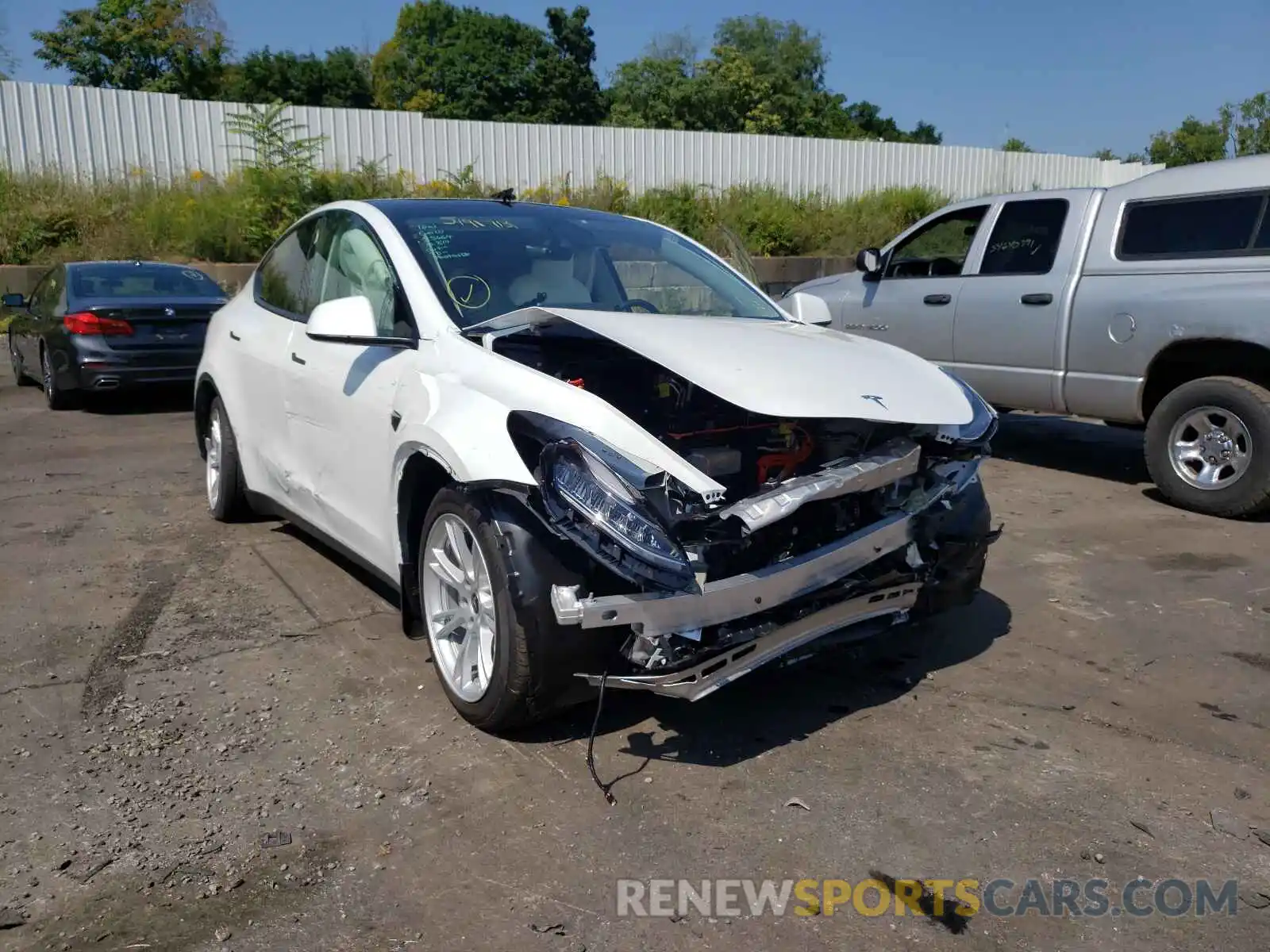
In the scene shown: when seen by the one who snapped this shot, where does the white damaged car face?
facing the viewer and to the right of the viewer

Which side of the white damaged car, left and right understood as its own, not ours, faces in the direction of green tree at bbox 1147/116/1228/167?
left

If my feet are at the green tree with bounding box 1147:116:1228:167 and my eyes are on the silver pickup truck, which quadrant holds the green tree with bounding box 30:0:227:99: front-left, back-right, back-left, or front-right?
front-right

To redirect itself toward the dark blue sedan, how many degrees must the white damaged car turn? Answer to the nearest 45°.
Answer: approximately 180°

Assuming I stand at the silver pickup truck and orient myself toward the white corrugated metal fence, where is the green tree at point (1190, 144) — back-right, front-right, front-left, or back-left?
front-right

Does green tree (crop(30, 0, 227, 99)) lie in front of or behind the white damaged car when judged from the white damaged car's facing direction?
behind

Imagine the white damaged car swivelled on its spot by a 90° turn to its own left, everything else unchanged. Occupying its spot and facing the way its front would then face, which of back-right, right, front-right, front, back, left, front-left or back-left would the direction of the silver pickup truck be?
front

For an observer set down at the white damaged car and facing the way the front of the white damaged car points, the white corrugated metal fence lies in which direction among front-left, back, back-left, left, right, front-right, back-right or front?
back-left
